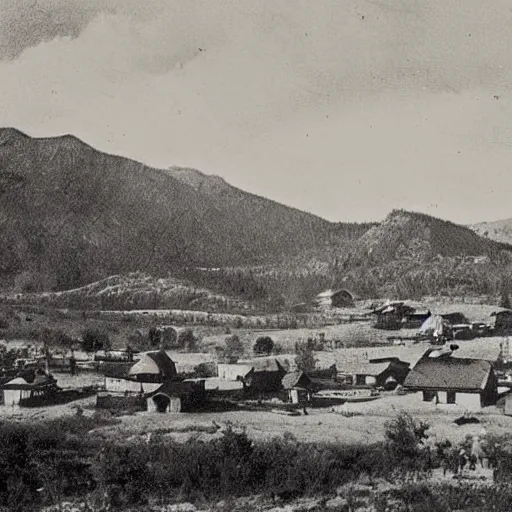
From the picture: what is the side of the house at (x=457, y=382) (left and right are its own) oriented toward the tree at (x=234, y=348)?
right

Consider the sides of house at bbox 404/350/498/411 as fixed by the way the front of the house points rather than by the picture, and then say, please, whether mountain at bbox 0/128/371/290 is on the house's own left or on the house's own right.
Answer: on the house's own right

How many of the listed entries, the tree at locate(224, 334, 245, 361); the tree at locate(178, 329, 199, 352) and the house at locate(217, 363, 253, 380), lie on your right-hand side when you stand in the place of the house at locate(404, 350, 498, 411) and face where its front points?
3

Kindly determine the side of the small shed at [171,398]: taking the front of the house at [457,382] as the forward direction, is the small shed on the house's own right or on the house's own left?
on the house's own right

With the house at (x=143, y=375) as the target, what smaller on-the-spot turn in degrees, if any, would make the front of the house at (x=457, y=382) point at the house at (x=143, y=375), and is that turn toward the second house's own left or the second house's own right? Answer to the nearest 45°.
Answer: approximately 90° to the second house's own right

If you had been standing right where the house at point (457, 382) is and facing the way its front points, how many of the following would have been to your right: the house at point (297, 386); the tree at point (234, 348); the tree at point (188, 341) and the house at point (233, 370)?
4

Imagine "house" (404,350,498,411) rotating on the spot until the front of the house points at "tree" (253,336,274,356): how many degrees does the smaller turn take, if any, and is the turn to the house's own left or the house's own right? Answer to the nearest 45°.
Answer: approximately 90° to the house's own right

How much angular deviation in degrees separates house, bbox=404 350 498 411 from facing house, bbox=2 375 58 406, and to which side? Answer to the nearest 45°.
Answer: approximately 90° to its right

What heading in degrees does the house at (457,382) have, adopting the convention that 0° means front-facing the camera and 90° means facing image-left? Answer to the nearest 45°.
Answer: approximately 0°

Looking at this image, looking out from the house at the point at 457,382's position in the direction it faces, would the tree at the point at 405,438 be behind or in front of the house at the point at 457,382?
in front

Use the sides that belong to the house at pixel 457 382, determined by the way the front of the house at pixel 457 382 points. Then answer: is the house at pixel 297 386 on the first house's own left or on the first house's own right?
on the first house's own right

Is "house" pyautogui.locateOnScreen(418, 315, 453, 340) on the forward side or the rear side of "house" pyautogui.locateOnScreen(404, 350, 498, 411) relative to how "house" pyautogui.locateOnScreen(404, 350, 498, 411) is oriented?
on the rear side
